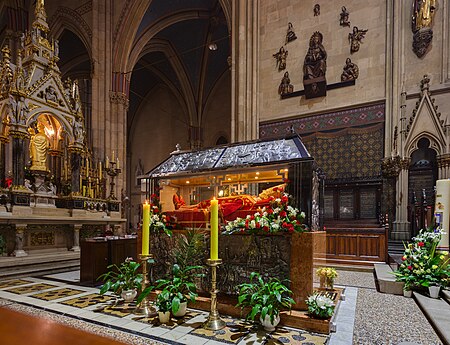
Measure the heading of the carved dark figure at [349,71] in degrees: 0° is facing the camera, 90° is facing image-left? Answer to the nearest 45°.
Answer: approximately 45°

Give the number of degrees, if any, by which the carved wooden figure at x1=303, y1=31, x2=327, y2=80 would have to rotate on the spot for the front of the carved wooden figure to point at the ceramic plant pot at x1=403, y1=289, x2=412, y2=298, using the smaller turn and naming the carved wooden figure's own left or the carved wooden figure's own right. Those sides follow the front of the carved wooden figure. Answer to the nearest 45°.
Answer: approximately 45° to the carved wooden figure's own left

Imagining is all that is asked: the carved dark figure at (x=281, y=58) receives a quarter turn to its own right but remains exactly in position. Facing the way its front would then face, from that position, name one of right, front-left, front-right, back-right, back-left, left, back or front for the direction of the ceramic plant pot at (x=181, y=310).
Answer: left

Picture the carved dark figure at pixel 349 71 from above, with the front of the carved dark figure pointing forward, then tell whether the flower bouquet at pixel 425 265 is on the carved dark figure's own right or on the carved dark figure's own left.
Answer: on the carved dark figure's own left

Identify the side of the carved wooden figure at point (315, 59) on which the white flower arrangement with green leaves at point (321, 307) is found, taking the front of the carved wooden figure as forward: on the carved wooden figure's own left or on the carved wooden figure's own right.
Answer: on the carved wooden figure's own left

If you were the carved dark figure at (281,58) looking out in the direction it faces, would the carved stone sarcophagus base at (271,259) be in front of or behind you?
in front

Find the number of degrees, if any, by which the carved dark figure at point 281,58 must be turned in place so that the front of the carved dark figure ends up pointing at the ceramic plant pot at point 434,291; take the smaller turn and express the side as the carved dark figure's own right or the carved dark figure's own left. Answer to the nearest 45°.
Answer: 0° — it already faces it
